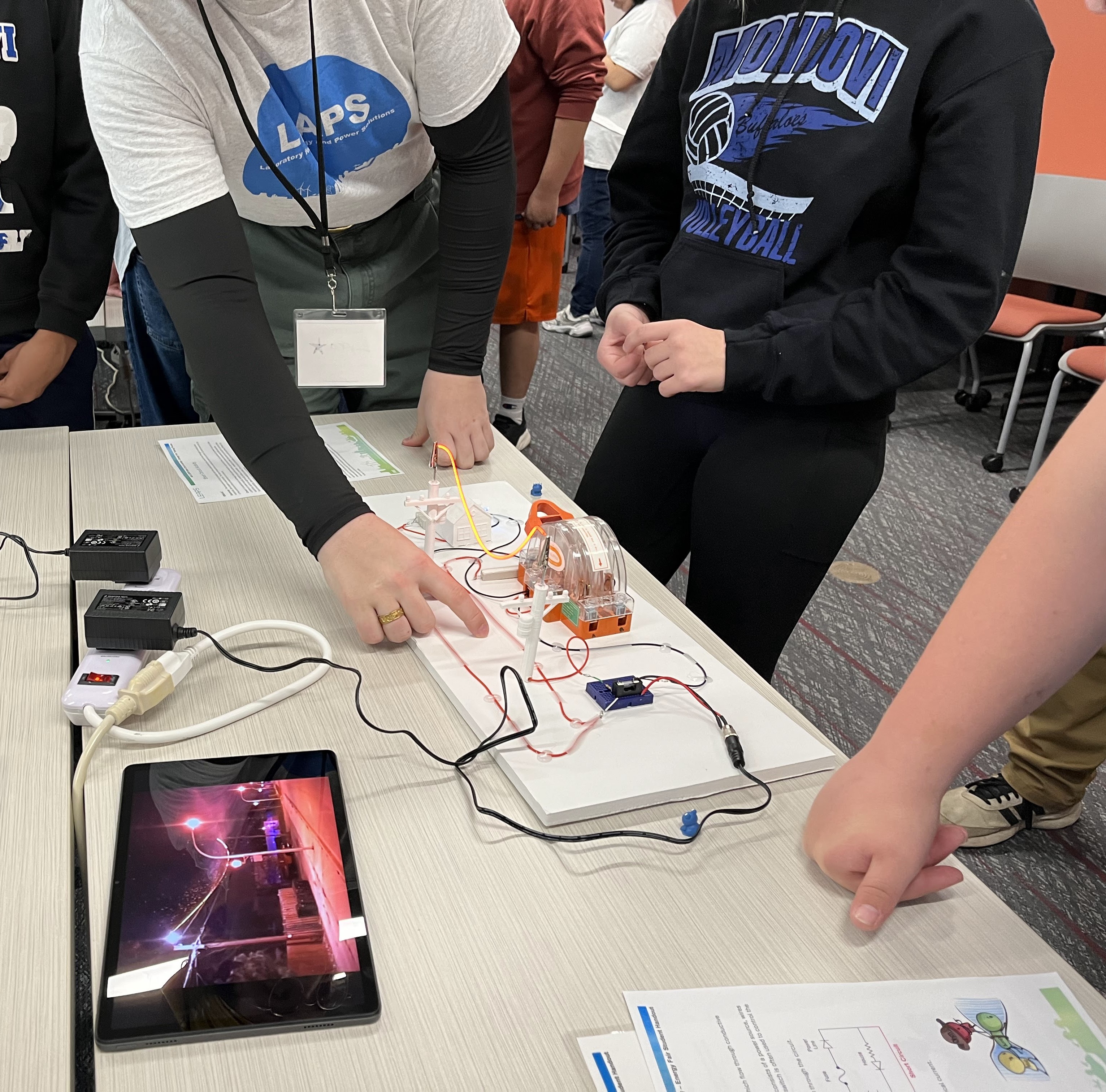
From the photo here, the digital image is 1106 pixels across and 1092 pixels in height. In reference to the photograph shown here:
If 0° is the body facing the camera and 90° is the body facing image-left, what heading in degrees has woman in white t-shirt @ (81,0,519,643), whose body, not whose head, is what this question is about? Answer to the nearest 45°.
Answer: approximately 0°

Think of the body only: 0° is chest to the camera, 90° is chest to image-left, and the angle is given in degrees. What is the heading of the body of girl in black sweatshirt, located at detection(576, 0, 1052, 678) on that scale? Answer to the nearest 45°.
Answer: approximately 45°

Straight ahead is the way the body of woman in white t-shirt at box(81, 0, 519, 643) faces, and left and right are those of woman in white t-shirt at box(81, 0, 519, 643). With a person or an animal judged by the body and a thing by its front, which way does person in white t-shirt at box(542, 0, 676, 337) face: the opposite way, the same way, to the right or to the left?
to the right

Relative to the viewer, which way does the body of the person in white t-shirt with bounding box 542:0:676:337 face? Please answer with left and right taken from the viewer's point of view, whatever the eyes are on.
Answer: facing to the left of the viewer

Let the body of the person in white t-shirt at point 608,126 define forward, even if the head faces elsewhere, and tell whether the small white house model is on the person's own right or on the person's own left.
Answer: on the person's own left
